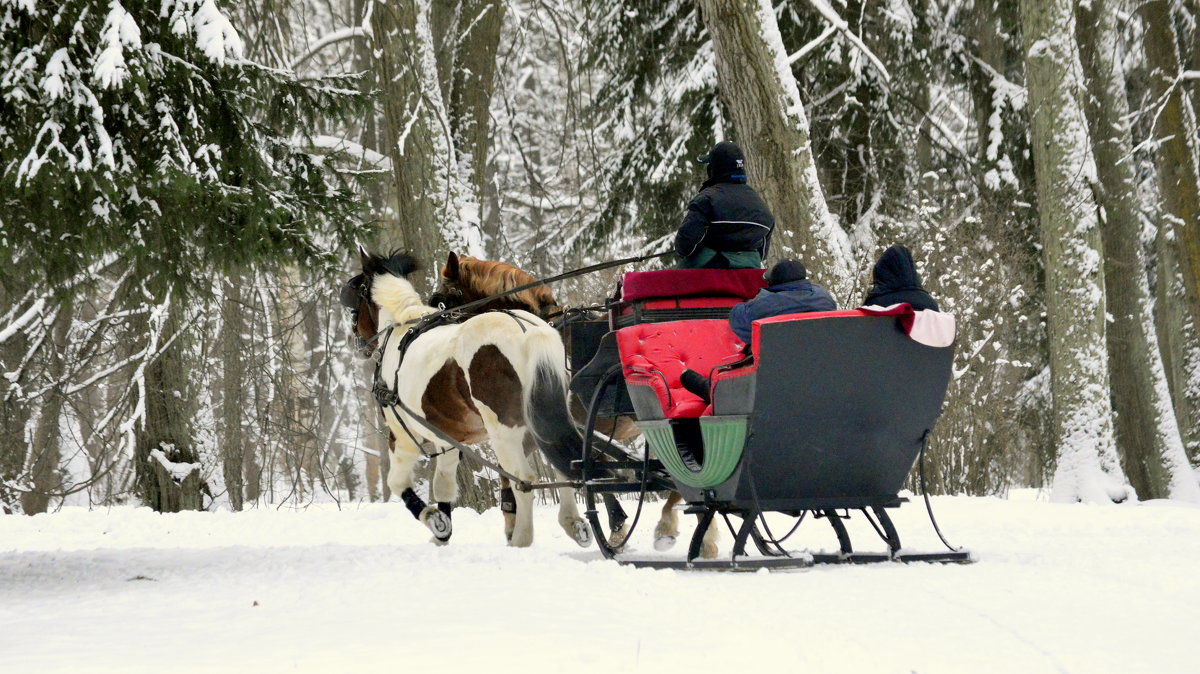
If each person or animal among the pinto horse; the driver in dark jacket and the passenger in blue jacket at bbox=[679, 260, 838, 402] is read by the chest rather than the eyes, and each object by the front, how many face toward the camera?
0

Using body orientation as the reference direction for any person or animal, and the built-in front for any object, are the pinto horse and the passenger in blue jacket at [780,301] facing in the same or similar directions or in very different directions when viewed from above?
same or similar directions

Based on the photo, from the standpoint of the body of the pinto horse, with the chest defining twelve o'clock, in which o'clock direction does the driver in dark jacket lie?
The driver in dark jacket is roughly at 6 o'clock from the pinto horse.

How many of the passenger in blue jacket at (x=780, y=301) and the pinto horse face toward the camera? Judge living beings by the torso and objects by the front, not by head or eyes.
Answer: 0

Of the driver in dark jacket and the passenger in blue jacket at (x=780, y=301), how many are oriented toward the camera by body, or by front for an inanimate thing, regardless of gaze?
0

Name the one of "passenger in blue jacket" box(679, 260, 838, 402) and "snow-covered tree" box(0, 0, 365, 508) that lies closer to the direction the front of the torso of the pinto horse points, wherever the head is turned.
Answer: the snow-covered tree

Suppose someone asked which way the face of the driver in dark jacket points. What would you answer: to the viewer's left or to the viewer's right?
to the viewer's left

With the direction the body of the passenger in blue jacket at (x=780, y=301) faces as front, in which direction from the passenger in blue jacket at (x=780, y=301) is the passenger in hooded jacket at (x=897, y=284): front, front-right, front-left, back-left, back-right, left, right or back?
back-right

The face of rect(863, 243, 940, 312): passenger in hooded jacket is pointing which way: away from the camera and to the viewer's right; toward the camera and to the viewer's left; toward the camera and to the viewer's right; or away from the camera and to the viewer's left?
away from the camera and to the viewer's left

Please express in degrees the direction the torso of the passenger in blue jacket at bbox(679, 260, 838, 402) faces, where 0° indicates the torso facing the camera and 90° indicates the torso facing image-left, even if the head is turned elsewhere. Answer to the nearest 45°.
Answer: approximately 135°

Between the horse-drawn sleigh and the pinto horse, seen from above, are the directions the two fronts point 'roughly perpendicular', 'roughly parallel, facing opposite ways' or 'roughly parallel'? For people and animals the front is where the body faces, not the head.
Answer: roughly parallel

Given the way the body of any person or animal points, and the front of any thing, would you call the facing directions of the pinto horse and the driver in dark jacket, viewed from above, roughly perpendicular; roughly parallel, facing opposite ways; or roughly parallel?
roughly parallel

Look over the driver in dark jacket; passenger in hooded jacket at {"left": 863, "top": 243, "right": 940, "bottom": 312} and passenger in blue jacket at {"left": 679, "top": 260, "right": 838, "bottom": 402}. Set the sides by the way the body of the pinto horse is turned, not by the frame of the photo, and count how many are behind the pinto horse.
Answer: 3

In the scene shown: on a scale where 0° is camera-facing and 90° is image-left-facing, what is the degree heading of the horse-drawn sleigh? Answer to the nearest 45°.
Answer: approximately 135°

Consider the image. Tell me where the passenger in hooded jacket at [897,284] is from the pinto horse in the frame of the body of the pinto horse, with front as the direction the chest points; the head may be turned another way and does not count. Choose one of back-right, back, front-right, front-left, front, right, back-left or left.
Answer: back

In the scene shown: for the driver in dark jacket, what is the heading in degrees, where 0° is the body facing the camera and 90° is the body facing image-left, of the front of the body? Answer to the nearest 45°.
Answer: approximately 135°
